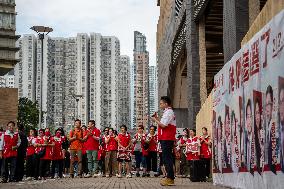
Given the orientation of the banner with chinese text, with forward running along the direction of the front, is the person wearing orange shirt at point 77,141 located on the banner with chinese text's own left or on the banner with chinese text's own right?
on the banner with chinese text's own right

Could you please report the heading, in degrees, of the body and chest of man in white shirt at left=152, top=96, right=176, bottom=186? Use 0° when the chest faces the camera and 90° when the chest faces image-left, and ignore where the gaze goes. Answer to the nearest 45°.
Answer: approximately 90°

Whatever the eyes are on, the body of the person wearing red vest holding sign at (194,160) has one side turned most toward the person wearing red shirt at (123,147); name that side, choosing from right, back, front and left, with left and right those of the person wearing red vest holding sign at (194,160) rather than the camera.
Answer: right

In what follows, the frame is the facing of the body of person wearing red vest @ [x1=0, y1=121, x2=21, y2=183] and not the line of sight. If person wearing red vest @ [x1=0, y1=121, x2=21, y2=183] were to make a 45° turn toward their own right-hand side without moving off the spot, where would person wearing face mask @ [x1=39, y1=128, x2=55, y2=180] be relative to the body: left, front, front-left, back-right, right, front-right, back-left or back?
back

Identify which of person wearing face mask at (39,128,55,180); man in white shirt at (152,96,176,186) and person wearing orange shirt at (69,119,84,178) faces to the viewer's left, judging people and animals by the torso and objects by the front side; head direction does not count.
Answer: the man in white shirt

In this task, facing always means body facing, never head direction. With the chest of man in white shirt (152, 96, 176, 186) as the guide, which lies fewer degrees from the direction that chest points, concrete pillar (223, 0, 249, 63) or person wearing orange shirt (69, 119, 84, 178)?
the person wearing orange shirt

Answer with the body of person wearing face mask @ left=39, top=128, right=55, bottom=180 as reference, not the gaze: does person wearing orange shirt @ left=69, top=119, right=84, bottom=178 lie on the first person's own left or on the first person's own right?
on the first person's own left
